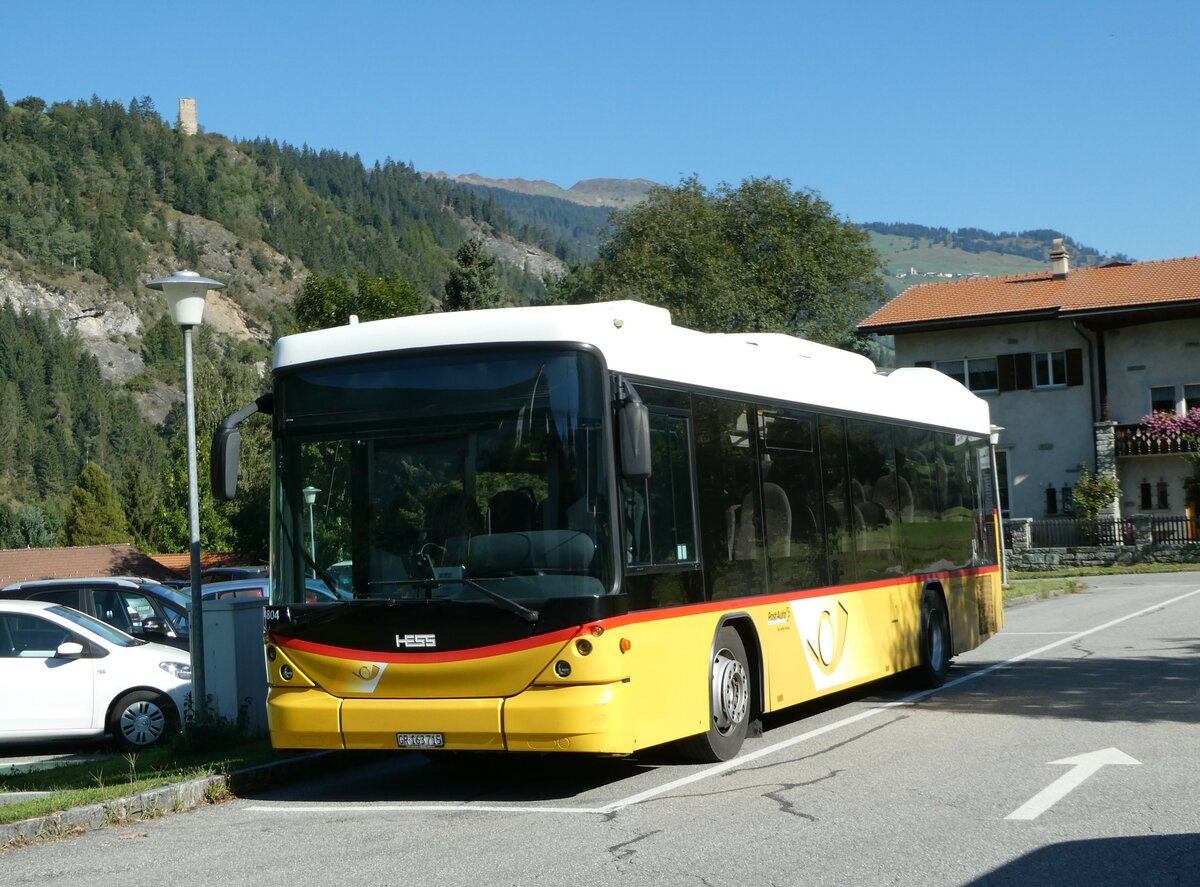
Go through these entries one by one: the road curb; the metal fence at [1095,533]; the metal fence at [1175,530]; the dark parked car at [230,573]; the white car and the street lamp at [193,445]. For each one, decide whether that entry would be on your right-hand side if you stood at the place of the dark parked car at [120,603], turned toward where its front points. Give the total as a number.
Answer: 3

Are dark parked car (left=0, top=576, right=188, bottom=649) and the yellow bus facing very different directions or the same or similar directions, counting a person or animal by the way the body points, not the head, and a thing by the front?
very different directions

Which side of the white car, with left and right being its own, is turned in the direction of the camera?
right

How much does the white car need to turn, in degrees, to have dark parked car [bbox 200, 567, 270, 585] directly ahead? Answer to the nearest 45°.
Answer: approximately 90° to its left

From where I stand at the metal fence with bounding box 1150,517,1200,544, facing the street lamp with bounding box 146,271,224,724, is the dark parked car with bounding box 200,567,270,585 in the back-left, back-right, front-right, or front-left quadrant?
front-right

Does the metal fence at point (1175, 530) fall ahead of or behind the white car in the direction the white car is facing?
ahead

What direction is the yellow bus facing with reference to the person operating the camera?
facing the viewer and to the left of the viewer

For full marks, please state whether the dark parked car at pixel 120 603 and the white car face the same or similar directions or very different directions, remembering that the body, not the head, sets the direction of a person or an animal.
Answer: same or similar directions

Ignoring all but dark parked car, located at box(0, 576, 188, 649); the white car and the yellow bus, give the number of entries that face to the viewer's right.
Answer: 2

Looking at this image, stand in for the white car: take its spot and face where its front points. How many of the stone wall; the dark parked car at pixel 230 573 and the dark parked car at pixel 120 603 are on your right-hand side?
0

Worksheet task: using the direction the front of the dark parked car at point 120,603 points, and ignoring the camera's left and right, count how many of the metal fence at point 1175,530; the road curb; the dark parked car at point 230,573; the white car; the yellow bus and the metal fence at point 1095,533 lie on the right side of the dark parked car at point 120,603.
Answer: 3

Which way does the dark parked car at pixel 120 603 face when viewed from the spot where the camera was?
facing to the right of the viewer

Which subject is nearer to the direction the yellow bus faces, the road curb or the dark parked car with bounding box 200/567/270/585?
the road curb

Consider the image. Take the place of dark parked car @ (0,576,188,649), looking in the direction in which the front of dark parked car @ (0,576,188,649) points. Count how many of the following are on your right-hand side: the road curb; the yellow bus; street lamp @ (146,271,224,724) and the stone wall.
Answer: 3

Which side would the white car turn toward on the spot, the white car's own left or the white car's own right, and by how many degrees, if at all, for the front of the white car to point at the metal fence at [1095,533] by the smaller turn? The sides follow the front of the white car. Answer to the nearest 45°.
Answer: approximately 45° to the white car's own left

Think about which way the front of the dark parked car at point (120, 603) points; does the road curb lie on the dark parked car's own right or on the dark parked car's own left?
on the dark parked car's own right
